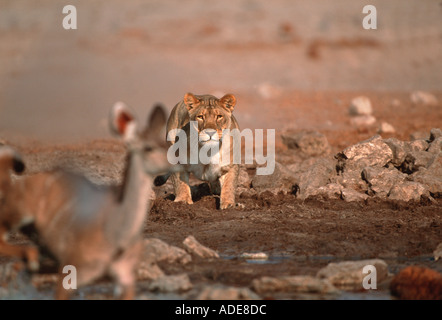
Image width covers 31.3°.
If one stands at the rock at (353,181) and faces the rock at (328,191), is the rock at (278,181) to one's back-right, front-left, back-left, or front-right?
front-right

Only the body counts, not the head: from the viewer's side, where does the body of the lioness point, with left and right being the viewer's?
facing the viewer

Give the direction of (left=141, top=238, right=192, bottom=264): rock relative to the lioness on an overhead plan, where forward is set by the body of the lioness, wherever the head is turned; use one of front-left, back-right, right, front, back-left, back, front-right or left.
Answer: front

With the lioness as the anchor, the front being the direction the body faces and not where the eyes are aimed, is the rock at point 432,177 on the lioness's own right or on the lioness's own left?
on the lioness's own left

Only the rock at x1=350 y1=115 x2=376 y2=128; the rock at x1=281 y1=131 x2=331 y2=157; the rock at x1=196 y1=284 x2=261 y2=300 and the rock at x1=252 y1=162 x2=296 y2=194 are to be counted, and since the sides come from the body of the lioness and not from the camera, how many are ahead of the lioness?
1

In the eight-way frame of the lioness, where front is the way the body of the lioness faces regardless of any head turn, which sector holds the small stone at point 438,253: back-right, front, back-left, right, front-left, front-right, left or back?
front-left

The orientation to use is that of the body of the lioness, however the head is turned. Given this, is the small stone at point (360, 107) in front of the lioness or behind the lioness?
behind

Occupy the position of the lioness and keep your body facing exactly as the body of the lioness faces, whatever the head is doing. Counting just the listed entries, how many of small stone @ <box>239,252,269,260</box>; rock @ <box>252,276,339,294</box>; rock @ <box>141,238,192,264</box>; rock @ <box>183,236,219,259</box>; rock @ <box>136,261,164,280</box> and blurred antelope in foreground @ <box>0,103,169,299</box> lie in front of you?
6

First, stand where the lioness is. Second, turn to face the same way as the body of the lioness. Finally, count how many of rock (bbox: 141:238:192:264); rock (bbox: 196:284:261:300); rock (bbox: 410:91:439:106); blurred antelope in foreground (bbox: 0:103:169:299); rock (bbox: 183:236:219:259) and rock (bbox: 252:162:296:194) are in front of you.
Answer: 4

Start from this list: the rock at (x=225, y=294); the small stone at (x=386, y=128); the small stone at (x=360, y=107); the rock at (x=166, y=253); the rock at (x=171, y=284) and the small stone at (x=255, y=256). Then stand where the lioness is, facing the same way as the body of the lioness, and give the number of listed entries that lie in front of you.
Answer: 4

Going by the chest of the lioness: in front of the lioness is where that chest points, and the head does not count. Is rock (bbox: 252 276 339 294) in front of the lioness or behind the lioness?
in front

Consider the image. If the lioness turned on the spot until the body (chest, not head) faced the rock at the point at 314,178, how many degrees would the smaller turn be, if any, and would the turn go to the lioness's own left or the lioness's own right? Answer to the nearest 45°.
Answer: approximately 90° to the lioness's own left

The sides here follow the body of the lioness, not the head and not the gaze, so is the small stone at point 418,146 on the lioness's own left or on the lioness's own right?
on the lioness's own left

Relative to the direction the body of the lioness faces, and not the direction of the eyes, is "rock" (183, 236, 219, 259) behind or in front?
in front

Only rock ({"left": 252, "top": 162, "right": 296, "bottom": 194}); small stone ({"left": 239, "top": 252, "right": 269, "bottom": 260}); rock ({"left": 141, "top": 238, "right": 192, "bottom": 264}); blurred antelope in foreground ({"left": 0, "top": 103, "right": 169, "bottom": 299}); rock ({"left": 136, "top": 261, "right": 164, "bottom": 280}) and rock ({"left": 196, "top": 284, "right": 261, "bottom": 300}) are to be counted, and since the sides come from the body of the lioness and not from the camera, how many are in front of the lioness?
5

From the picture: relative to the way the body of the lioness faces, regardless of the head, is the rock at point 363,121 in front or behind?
behind

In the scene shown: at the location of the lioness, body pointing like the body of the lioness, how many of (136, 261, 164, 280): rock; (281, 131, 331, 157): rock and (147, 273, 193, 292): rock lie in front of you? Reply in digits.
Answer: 2

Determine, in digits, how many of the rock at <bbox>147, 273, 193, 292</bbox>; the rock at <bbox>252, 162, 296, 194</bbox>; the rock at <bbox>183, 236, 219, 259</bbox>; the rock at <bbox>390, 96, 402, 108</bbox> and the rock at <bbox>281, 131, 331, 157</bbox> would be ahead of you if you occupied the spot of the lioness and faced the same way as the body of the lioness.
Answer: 2

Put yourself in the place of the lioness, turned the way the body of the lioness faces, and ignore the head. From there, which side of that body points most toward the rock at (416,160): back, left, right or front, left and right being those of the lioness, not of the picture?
left

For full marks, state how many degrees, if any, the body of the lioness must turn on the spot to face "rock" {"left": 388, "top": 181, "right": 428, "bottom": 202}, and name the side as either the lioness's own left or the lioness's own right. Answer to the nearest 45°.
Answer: approximately 90° to the lioness's own left

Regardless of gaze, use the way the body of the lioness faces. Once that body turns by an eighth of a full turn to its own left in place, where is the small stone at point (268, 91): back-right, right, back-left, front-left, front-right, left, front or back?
back-left
